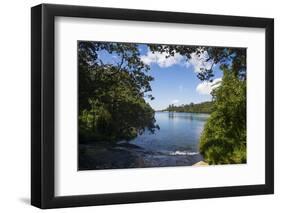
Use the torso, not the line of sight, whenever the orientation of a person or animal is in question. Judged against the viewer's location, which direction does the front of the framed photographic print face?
facing the viewer and to the right of the viewer
